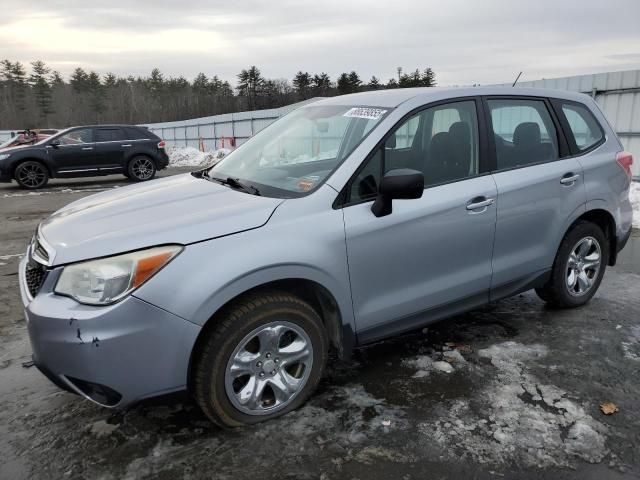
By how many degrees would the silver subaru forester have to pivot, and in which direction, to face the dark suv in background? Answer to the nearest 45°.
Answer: approximately 90° to its right

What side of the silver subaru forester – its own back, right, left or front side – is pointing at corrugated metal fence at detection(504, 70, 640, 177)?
back

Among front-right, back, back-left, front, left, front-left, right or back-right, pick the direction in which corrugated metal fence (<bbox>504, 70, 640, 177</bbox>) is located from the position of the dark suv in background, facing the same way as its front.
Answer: back-left

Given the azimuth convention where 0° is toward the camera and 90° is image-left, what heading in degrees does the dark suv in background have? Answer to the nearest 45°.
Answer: approximately 90°

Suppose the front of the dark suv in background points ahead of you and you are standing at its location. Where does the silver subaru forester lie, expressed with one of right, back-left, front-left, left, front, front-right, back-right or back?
left
